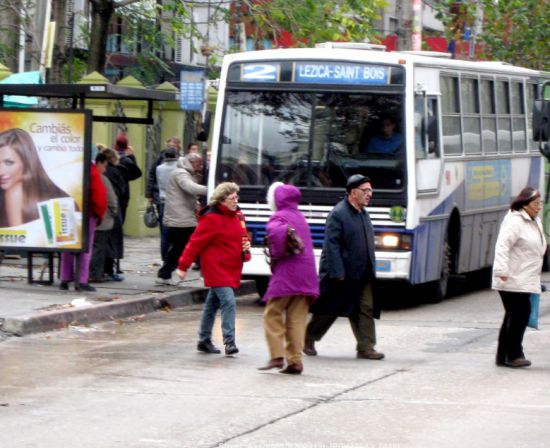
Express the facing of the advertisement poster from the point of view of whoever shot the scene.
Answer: facing the viewer

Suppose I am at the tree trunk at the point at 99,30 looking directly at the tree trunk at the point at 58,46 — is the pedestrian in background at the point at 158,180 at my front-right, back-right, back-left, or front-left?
back-left

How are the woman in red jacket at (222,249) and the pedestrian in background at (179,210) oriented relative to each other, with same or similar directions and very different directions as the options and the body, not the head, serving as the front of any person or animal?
same or similar directions

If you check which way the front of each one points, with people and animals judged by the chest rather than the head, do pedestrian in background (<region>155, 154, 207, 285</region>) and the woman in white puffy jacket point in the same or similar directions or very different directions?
same or similar directions

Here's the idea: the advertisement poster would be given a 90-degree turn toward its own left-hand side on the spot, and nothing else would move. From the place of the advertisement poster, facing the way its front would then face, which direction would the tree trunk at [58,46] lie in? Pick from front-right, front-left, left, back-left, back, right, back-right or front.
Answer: left
